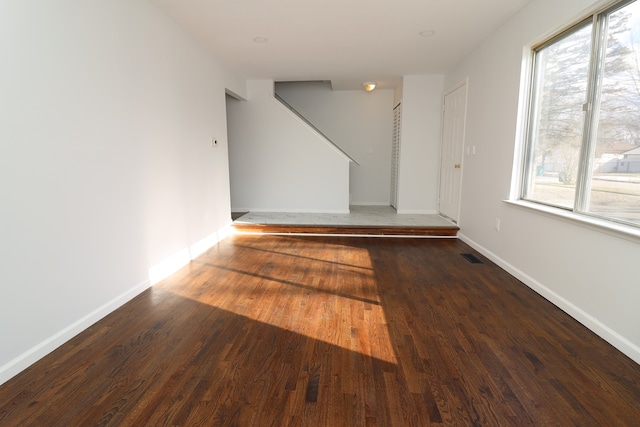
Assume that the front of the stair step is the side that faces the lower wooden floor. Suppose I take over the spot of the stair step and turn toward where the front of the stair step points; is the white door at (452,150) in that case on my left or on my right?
on my left

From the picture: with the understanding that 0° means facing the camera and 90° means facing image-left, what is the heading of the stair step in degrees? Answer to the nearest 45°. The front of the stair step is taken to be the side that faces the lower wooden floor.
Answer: approximately 0°

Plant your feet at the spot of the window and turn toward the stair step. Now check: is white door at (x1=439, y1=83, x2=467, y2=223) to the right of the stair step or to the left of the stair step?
right

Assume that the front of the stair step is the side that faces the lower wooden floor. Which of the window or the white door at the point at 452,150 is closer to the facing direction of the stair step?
the window

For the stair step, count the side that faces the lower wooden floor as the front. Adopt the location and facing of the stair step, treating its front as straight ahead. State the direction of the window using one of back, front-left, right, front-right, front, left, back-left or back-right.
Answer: front-left
